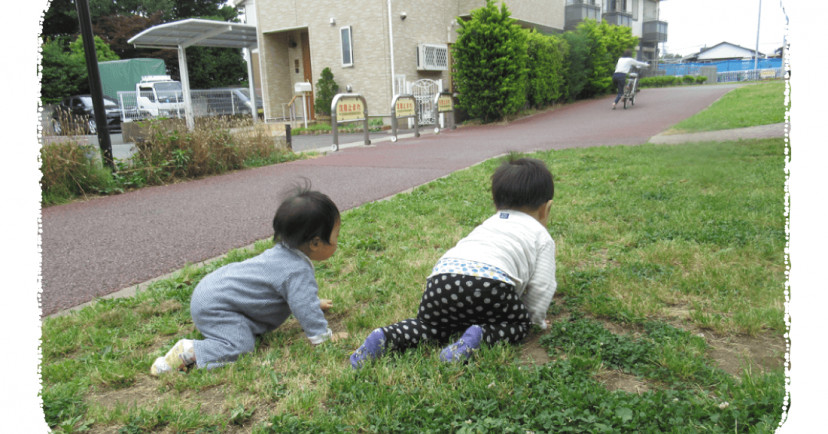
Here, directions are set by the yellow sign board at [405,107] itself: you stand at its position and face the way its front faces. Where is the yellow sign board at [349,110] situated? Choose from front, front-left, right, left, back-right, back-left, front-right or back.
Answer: front-right

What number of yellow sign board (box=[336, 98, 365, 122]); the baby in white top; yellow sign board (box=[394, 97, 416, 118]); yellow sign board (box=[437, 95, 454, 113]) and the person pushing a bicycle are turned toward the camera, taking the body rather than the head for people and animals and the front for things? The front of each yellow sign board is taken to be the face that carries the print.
3

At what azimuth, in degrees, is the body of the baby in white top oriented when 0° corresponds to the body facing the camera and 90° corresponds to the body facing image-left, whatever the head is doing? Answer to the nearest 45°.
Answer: approximately 225°

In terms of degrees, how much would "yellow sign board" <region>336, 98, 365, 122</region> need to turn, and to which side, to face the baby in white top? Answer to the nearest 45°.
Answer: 0° — it already faces them

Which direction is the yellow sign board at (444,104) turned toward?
toward the camera

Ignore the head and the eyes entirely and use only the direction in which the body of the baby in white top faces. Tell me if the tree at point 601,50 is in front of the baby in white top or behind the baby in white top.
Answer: in front

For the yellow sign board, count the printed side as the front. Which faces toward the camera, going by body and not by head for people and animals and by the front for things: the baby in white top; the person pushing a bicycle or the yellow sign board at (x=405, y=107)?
the yellow sign board

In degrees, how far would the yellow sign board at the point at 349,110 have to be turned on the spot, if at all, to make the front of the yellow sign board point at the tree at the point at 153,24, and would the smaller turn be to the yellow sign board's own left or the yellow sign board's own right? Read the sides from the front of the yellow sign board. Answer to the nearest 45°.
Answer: approximately 135° to the yellow sign board's own right

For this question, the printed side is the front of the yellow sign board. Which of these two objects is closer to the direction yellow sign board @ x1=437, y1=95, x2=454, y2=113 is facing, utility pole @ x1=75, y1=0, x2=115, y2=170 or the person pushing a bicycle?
the utility pole

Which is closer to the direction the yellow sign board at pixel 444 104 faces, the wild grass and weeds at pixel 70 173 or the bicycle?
the wild grass and weeds

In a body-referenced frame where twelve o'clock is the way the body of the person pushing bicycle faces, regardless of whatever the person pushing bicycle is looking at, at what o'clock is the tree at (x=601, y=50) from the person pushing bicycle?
The tree is roughly at 10 o'clock from the person pushing bicycle.

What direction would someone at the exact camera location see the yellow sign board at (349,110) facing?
facing the viewer

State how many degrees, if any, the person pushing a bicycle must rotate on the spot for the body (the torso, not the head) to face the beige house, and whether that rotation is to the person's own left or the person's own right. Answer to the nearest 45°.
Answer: approximately 135° to the person's own left
